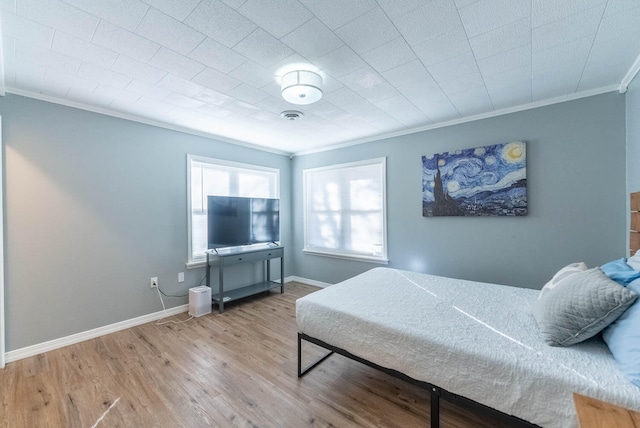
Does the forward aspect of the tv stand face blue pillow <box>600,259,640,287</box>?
yes

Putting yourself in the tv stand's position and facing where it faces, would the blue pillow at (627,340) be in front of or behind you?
in front

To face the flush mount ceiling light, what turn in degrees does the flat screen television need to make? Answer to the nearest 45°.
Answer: approximately 45° to its right

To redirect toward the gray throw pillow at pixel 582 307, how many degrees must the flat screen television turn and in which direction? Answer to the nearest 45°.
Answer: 0° — it already faces it

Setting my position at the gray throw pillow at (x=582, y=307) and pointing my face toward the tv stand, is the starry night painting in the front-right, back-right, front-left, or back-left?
front-right

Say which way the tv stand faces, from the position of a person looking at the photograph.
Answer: facing the viewer and to the right of the viewer

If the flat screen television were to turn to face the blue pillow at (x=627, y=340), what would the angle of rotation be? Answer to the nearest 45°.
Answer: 0° — it already faces it

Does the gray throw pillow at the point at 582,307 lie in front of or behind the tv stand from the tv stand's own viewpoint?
in front

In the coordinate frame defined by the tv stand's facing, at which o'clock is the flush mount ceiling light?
The flush mount ceiling light is roughly at 1 o'clock from the tv stand.

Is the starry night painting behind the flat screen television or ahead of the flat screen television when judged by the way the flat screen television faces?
ahead
